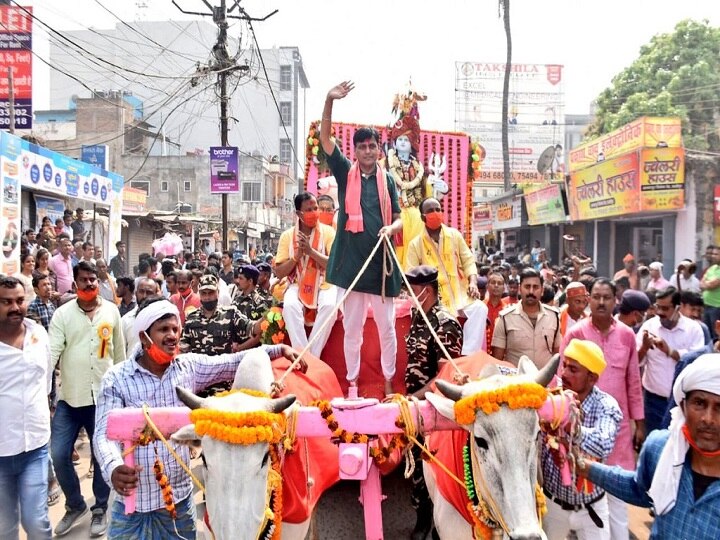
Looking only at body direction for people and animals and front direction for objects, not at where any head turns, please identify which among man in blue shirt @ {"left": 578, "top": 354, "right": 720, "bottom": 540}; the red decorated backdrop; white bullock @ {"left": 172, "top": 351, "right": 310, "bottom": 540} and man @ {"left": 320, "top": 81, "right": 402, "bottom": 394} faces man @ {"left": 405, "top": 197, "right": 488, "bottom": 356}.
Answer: the red decorated backdrop

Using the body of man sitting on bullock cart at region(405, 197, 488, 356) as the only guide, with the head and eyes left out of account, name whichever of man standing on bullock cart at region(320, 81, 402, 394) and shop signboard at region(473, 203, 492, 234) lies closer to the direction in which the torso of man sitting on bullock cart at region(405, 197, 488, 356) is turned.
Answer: the man standing on bullock cart

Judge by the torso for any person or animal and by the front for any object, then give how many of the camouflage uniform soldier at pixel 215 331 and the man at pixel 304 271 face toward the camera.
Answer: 2

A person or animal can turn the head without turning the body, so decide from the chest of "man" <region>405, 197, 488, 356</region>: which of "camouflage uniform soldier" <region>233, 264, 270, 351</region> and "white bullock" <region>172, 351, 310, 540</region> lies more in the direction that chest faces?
the white bullock

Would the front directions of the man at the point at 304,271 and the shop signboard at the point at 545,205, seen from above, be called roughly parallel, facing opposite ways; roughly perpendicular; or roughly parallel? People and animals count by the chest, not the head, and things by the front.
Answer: roughly perpendicular

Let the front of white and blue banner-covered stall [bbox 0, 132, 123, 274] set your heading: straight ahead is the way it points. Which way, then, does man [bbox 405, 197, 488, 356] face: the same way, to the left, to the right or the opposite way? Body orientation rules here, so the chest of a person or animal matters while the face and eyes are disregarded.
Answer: to the right

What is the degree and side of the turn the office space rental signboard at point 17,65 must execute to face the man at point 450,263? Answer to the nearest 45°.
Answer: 0° — it already faces them

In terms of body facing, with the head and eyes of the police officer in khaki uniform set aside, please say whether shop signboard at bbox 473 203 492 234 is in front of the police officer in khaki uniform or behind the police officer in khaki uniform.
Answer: behind

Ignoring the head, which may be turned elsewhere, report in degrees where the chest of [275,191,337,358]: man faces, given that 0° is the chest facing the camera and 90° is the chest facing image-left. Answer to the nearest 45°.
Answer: approximately 0°
